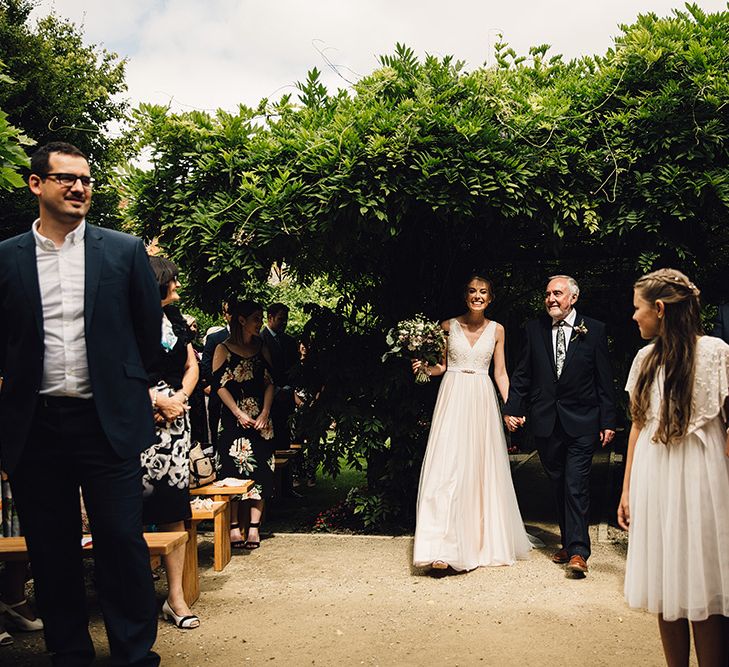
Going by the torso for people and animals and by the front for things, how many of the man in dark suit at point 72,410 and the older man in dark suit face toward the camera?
2

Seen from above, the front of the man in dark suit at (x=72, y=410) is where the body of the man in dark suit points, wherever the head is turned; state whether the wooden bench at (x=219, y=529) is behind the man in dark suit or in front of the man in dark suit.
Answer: behind

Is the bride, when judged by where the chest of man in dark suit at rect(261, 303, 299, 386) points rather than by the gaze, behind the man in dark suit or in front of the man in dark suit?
in front

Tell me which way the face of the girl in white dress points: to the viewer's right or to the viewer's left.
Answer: to the viewer's left

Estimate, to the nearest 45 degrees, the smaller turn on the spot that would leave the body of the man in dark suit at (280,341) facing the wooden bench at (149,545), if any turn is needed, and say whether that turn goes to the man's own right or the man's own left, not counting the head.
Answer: approximately 45° to the man's own right

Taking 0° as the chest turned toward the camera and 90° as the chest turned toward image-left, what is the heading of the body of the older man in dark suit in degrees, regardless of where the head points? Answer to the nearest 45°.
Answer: approximately 0°

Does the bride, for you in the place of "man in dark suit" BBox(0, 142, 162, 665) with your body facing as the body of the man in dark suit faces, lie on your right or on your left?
on your left

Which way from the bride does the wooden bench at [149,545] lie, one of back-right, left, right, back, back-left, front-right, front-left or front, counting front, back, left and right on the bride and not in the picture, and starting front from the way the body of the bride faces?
front-right

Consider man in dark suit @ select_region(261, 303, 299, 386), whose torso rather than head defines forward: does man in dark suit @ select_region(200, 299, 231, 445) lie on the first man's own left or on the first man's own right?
on the first man's own right

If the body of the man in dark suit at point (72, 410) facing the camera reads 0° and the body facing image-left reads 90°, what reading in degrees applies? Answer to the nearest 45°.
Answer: approximately 0°

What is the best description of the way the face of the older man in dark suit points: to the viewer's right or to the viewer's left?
to the viewer's left

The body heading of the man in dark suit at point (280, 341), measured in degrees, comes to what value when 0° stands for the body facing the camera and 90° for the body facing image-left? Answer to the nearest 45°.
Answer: approximately 315°
